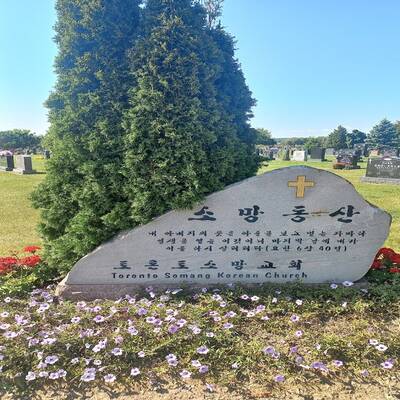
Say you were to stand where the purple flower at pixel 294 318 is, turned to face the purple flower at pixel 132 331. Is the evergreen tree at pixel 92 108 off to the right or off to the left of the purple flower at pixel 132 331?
right

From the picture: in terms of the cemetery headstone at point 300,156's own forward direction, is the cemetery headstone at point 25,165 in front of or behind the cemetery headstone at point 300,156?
in front

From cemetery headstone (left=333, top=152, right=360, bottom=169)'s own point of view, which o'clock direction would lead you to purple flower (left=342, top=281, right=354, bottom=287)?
The purple flower is roughly at 12 o'clock from the cemetery headstone.

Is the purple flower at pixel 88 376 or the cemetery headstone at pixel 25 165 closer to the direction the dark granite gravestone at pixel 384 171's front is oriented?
the purple flower

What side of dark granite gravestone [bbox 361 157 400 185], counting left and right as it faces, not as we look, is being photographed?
front

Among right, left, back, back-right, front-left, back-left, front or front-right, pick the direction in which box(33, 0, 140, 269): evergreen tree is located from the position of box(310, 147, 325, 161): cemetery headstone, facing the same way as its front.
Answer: front

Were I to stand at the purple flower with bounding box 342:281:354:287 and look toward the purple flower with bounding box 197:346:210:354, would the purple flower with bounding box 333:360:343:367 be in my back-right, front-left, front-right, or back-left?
front-left

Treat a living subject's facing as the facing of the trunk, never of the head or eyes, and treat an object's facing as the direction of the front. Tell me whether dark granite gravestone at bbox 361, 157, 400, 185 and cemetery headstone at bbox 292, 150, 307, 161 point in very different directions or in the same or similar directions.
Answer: same or similar directions

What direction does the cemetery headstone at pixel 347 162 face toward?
toward the camera

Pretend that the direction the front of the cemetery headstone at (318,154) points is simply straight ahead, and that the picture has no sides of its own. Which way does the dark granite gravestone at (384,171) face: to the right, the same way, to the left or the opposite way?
the same way

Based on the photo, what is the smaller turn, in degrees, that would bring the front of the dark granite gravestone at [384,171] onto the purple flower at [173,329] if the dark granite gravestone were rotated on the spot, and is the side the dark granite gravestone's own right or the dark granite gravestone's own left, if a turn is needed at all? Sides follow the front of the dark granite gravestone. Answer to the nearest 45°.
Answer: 0° — it already faces it

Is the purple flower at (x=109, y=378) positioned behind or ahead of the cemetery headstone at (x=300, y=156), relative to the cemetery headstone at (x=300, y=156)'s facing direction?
ahead

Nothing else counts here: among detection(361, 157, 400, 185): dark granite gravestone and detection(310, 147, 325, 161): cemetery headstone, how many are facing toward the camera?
2

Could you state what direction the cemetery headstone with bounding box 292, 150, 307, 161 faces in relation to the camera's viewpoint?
facing the viewer

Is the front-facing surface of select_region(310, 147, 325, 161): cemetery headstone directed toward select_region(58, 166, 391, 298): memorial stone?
yes
